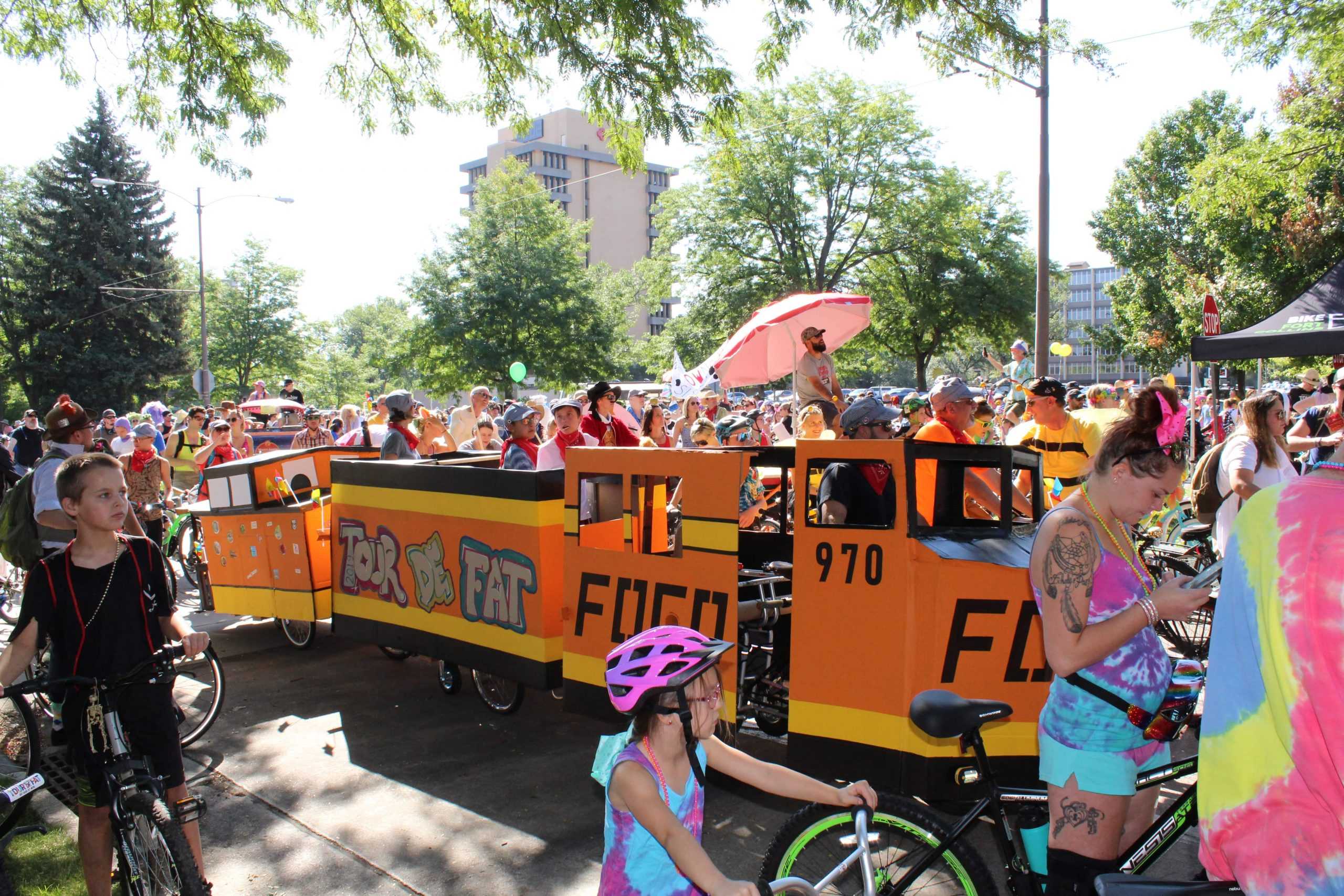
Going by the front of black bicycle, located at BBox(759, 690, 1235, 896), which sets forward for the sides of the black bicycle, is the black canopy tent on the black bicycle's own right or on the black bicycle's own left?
on the black bicycle's own left

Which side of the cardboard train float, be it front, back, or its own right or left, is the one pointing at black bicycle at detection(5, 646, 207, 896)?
right

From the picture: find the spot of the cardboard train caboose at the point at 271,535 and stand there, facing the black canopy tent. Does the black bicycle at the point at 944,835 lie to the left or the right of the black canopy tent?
right

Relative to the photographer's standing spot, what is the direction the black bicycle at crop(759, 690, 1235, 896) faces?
facing to the right of the viewer

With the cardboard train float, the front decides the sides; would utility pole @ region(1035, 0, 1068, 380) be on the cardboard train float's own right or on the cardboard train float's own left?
on the cardboard train float's own left

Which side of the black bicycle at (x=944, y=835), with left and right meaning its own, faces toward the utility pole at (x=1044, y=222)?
left

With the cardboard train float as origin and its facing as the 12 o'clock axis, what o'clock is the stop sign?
The stop sign is roughly at 9 o'clock from the cardboard train float.

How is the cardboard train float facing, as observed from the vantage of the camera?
facing the viewer and to the right of the viewer

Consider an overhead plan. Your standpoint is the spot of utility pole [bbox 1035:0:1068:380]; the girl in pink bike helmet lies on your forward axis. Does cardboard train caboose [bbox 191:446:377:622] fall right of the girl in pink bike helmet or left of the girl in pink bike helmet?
right
